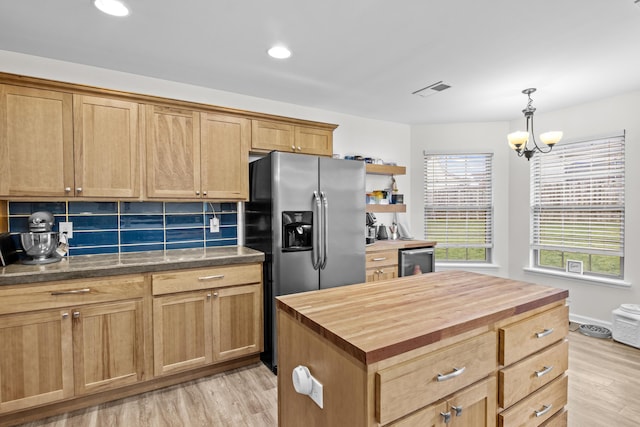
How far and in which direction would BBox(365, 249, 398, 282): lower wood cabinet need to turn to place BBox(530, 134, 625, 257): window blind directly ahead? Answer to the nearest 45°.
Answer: approximately 45° to its left

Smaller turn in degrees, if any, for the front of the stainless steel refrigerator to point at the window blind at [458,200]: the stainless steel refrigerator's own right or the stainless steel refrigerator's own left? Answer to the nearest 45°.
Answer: approximately 90° to the stainless steel refrigerator's own left

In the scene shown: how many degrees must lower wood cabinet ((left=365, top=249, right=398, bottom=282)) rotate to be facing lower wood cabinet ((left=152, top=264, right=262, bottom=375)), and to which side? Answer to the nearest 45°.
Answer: approximately 90° to its right

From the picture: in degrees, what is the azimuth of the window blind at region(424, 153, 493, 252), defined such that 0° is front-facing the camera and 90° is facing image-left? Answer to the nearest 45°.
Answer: approximately 0°

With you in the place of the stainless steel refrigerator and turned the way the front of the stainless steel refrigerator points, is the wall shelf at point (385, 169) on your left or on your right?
on your left

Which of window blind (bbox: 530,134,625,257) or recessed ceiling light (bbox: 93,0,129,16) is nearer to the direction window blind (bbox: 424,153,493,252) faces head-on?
the recessed ceiling light

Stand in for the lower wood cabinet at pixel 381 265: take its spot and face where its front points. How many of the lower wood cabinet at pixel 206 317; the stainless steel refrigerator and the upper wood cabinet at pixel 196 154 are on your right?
3

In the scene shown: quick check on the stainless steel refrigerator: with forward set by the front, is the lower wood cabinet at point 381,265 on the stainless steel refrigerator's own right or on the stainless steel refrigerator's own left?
on the stainless steel refrigerator's own left

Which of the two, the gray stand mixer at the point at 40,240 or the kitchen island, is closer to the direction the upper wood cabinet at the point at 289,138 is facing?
the kitchen island
